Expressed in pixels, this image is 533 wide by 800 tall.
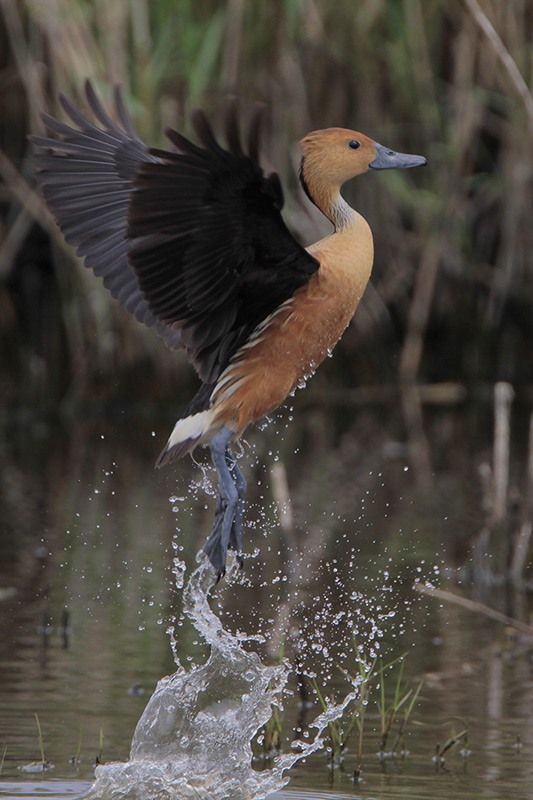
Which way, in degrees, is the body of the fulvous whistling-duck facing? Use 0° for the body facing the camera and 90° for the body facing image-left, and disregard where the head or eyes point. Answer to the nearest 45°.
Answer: approximately 270°

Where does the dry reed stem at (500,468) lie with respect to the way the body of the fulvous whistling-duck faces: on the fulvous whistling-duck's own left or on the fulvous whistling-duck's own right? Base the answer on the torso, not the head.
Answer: on the fulvous whistling-duck's own left
